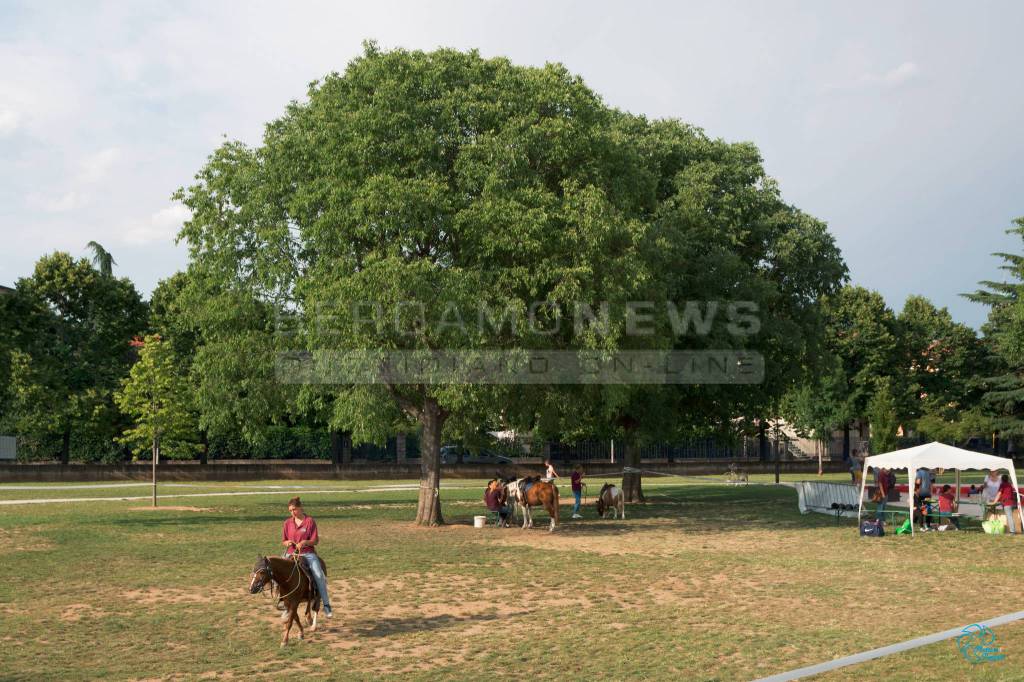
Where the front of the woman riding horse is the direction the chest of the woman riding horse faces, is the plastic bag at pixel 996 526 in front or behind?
behind

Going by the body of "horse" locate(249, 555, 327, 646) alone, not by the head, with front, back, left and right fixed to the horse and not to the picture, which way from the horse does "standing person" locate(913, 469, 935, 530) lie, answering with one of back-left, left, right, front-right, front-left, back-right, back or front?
back

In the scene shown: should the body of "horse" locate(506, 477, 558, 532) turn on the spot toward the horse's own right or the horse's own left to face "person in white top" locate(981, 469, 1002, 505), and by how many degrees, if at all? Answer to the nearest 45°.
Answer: approximately 180°

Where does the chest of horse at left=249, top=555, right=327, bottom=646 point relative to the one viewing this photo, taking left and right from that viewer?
facing the viewer and to the left of the viewer

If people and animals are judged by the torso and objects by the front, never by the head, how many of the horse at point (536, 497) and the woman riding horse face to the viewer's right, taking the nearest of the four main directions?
0

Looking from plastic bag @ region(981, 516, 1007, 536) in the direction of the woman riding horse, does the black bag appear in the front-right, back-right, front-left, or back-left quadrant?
front-right

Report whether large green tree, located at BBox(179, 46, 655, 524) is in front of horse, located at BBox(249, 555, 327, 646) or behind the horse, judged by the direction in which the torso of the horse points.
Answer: behind

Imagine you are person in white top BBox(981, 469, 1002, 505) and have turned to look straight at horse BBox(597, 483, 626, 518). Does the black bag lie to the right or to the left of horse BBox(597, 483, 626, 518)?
left

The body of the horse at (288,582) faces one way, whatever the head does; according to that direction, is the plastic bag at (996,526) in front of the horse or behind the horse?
behind

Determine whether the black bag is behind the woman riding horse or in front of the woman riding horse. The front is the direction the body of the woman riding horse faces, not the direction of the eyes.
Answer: behind

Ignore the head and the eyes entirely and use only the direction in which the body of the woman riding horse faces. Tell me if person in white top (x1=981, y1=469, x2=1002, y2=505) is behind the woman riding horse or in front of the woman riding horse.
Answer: behind

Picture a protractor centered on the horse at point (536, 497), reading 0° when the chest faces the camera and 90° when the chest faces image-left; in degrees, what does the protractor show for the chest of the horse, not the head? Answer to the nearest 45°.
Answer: approximately 90°
